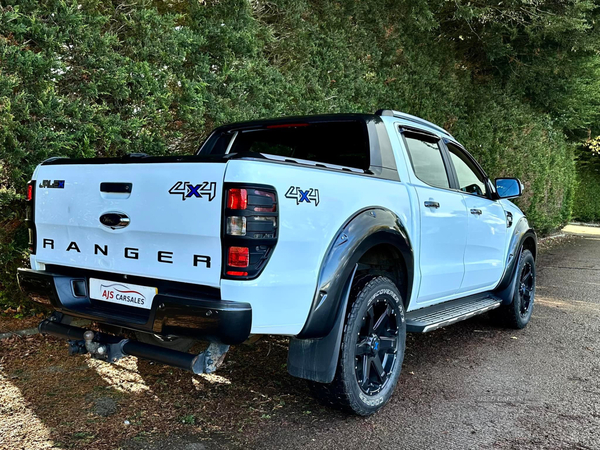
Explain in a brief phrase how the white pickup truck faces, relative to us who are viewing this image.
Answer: facing away from the viewer and to the right of the viewer
